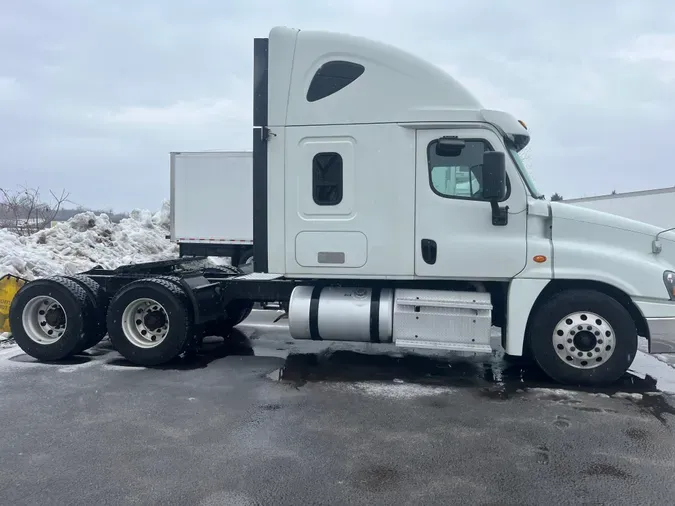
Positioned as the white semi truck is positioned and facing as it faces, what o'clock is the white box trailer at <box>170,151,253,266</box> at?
The white box trailer is roughly at 8 o'clock from the white semi truck.

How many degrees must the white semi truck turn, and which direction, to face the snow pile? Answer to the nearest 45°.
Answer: approximately 135° to its left

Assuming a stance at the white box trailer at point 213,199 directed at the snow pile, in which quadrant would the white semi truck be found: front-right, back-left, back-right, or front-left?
back-left

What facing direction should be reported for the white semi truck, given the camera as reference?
facing to the right of the viewer

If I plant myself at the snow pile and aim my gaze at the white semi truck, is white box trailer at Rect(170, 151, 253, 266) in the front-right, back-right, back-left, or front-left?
front-left

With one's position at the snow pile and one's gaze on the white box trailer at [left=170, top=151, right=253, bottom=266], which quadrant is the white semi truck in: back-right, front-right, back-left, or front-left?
front-right
